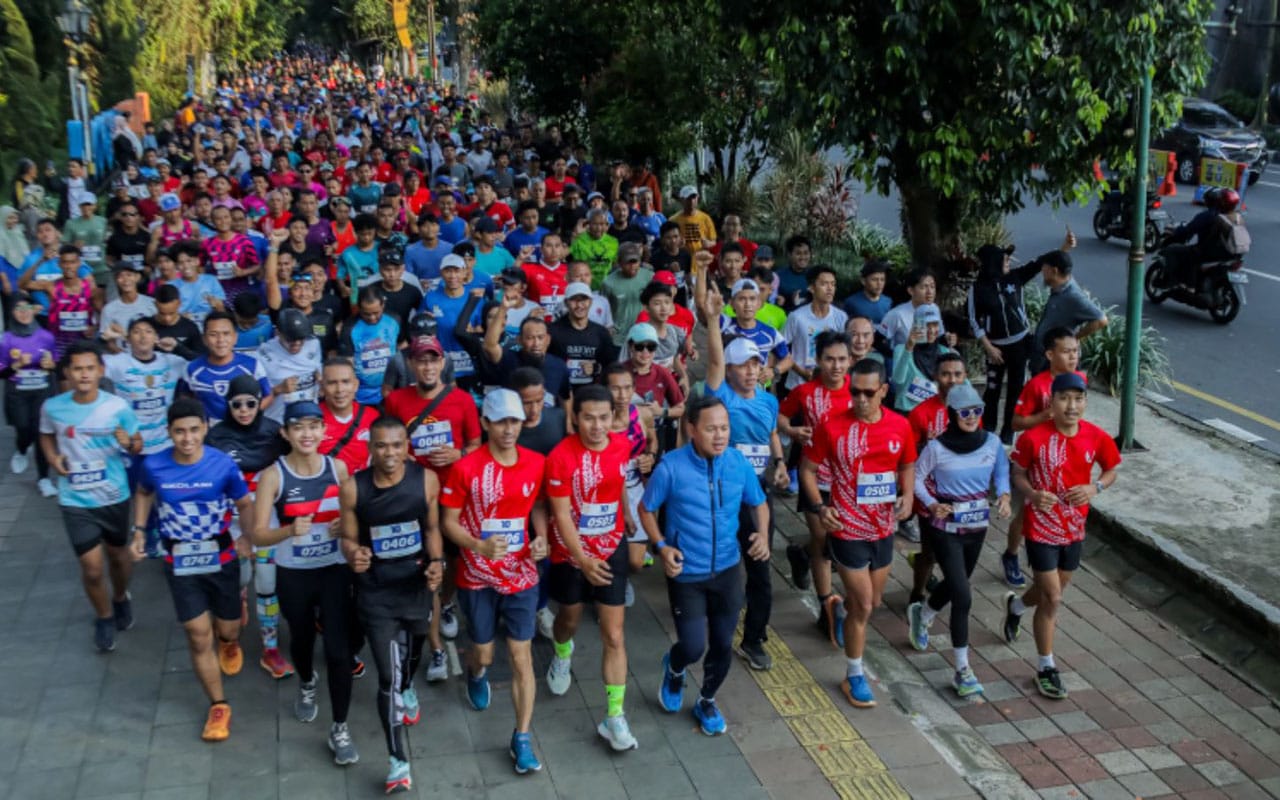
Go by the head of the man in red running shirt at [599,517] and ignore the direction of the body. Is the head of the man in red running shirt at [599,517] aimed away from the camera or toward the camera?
toward the camera

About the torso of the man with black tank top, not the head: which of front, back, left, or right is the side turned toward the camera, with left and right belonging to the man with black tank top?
front

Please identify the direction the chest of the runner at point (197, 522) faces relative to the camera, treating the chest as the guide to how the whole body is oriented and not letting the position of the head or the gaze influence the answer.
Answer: toward the camera

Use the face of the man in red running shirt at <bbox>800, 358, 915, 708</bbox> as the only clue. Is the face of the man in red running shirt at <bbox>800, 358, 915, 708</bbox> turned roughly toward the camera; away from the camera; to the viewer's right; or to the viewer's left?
toward the camera

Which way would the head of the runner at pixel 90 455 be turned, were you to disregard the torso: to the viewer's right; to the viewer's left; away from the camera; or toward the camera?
toward the camera

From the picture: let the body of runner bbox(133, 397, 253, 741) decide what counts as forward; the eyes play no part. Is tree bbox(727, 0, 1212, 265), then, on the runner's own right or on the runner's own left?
on the runner's own left

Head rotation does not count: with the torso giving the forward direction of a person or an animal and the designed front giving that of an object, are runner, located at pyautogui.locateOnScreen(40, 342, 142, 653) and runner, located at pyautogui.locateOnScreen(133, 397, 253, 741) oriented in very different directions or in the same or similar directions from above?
same or similar directions

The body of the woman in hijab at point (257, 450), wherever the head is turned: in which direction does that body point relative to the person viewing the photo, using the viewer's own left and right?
facing the viewer

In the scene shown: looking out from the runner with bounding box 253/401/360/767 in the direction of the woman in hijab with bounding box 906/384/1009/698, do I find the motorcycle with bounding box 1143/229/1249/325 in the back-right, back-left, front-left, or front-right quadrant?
front-left

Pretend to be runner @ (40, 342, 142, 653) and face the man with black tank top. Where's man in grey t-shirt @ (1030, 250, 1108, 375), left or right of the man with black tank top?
left

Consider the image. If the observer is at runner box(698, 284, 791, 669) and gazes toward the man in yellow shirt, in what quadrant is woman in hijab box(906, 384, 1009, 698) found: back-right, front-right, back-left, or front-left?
back-right

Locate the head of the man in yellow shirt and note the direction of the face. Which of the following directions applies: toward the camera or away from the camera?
toward the camera

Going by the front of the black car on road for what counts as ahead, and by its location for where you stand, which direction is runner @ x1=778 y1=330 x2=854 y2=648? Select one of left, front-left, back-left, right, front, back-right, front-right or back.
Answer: front-right

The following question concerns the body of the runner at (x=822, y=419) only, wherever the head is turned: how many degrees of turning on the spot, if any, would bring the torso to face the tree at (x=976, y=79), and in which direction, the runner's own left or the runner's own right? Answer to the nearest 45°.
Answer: approximately 180°

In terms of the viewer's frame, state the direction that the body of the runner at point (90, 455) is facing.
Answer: toward the camera
